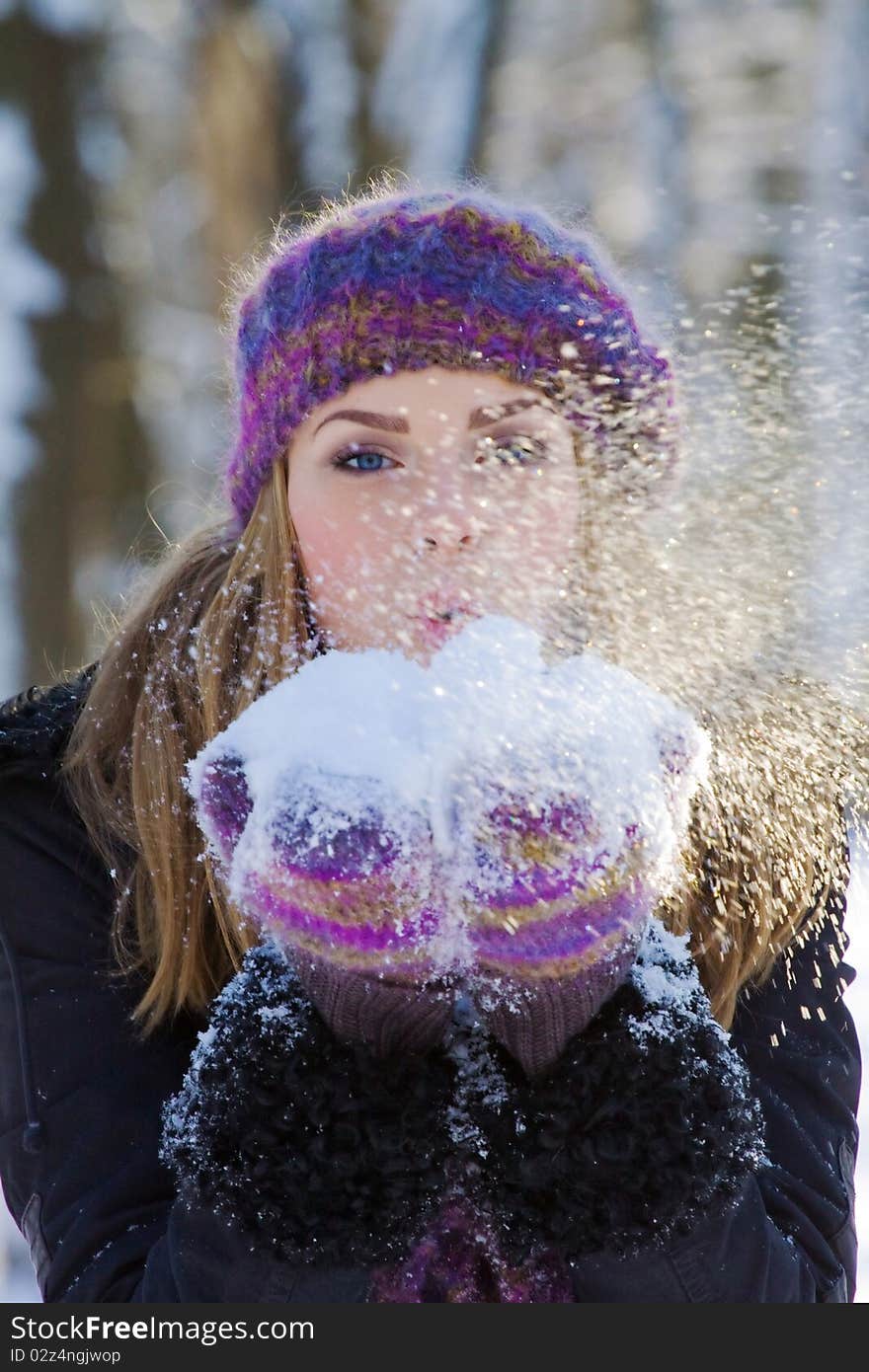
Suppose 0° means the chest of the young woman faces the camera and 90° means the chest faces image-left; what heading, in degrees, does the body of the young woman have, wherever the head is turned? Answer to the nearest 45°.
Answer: approximately 0°

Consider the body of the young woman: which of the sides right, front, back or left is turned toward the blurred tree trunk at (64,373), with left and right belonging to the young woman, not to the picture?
back
